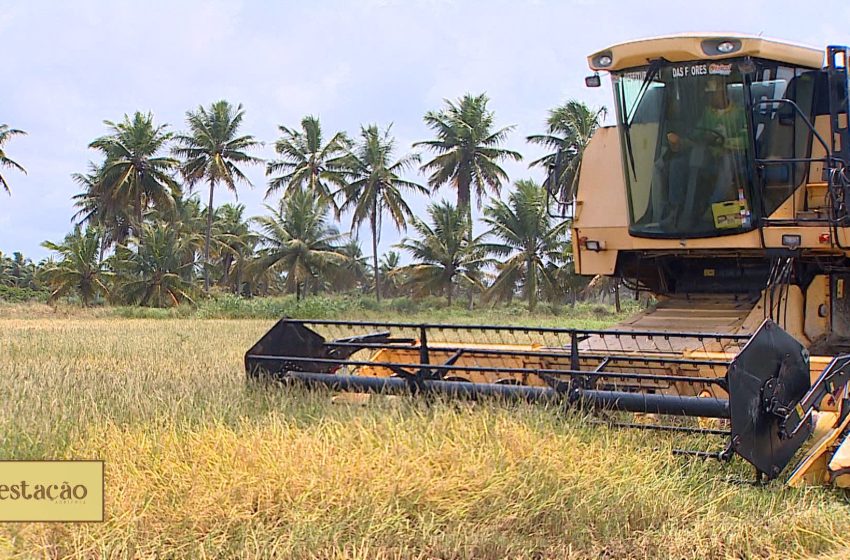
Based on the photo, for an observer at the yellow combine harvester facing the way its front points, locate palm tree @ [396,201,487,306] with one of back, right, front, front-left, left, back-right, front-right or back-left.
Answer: back-right

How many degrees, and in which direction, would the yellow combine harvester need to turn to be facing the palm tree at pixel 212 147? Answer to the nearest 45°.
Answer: approximately 90° to its right

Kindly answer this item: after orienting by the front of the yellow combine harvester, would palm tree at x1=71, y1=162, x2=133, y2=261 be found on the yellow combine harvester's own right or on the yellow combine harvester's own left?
on the yellow combine harvester's own right

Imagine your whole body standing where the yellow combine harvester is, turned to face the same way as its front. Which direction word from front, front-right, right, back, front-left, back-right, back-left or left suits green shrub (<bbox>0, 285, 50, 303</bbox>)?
right

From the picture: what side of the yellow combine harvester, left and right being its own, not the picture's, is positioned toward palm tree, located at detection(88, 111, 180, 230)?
right

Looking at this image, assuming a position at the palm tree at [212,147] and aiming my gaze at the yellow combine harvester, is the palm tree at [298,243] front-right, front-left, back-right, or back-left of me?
front-left

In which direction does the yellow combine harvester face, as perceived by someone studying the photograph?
facing the viewer and to the left of the viewer

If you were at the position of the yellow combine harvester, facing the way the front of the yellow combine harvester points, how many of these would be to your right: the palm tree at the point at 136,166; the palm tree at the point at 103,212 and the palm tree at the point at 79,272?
3

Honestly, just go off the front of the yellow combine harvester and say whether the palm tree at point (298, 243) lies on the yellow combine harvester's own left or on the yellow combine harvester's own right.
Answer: on the yellow combine harvester's own right

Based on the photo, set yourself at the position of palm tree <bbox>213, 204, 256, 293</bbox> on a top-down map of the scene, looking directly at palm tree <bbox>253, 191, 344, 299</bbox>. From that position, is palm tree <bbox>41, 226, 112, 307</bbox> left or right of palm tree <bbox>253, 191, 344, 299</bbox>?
right

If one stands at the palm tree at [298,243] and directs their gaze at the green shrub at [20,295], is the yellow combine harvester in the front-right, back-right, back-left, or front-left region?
back-left

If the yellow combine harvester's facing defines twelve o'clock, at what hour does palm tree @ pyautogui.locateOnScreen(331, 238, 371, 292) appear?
The palm tree is roughly at 4 o'clock from the yellow combine harvester.

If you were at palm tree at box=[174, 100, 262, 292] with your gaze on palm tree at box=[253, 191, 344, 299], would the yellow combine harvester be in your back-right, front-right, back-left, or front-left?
front-right

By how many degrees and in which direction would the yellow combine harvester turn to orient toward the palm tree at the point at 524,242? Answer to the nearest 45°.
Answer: approximately 135° to its right
